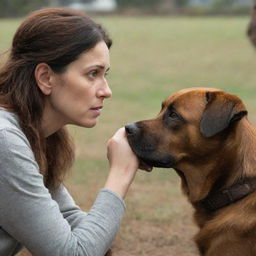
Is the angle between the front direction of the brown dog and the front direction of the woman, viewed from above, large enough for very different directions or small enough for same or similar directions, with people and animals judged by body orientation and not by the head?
very different directions

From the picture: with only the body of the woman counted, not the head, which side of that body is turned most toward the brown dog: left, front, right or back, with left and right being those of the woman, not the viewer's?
front

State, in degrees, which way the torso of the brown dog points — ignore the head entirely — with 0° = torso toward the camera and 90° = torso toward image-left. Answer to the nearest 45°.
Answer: approximately 90°

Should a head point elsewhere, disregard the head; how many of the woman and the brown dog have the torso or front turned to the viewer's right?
1

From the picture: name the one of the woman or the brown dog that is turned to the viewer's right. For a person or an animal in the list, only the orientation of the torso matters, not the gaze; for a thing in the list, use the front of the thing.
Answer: the woman

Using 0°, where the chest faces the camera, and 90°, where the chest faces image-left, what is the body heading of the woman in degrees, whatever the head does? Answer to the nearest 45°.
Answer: approximately 270°

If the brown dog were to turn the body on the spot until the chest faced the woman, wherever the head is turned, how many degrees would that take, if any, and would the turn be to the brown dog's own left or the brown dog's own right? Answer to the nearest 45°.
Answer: approximately 45° to the brown dog's own left
